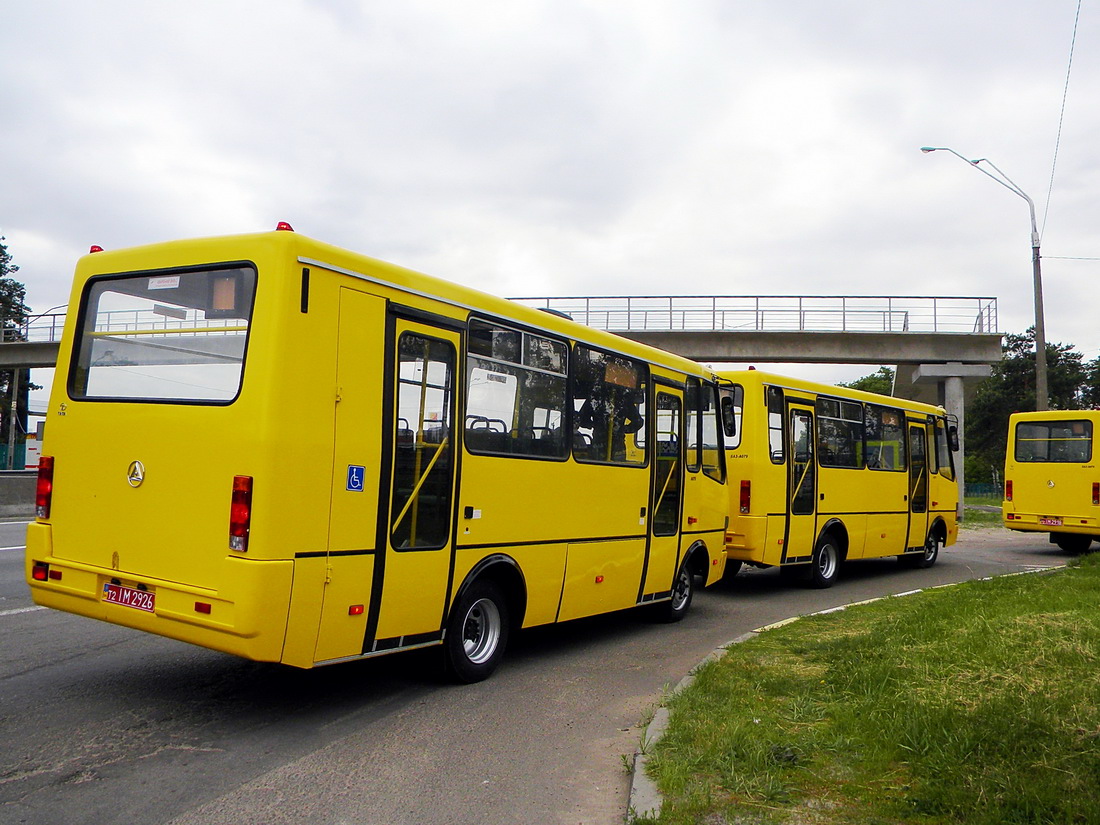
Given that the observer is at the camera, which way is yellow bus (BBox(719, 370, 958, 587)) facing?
facing away from the viewer and to the right of the viewer

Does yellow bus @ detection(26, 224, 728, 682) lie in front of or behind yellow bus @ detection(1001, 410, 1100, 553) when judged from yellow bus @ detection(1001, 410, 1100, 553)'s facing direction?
behind

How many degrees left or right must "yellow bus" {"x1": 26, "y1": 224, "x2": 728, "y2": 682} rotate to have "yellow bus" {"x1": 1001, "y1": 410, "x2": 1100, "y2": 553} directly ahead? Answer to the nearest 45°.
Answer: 0° — it already faces it

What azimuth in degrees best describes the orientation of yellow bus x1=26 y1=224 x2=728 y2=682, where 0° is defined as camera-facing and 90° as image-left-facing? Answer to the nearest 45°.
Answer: approximately 225°

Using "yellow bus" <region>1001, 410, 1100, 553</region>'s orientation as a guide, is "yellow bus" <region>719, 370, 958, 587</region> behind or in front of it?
behind

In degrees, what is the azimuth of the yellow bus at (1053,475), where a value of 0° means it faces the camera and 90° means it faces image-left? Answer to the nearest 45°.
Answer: approximately 180°
